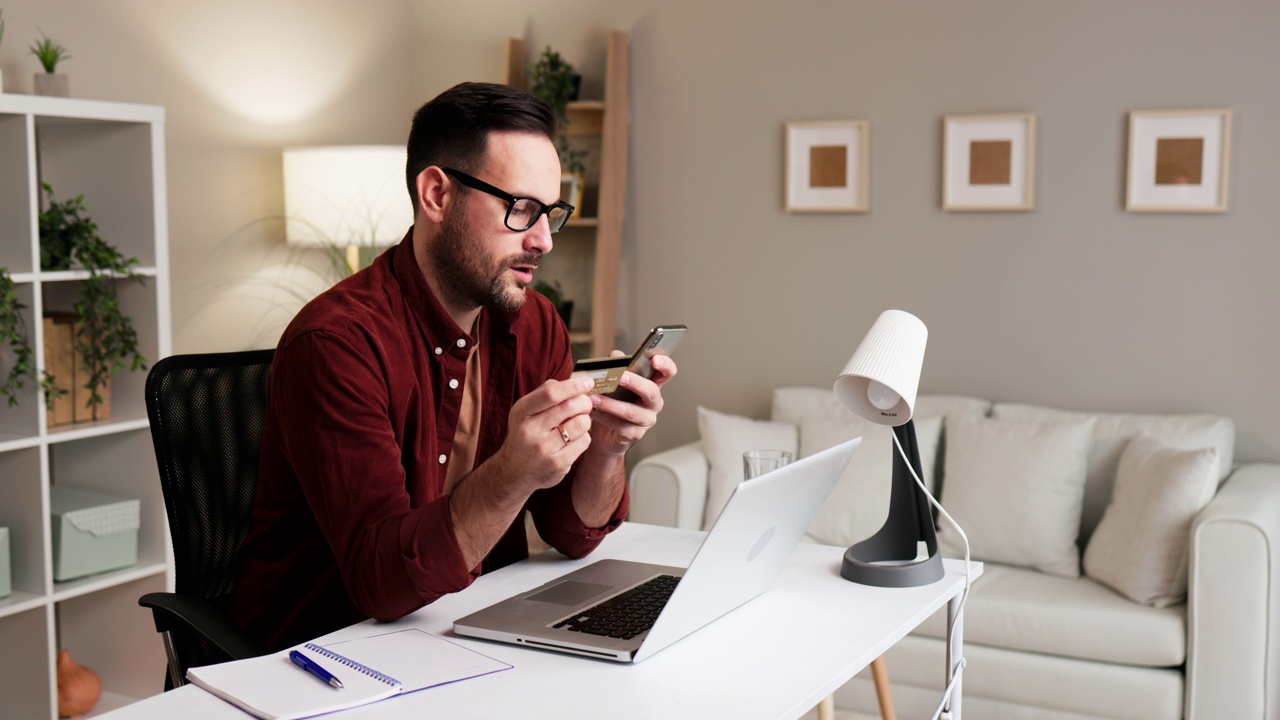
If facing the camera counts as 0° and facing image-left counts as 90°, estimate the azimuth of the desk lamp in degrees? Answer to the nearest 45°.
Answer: approximately 45°

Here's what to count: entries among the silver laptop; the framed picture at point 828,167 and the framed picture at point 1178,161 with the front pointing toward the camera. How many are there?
2

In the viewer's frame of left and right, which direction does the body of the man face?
facing the viewer and to the right of the viewer

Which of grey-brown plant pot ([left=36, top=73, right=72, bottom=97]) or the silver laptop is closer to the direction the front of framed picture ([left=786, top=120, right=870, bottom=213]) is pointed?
the silver laptop

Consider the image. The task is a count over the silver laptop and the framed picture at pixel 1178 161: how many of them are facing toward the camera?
1

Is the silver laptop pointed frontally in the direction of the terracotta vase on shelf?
yes

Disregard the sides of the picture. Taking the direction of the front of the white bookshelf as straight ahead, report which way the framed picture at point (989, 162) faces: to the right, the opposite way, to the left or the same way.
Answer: to the right

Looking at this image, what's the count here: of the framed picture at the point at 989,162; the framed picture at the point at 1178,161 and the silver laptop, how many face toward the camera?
2

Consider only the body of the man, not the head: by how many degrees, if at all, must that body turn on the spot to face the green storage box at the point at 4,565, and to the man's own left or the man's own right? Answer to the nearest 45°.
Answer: approximately 180°

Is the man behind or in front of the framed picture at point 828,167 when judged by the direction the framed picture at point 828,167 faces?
in front

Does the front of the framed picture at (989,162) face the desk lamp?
yes

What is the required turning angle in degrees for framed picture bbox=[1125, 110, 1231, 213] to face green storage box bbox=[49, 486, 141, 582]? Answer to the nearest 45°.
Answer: approximately 45° to its right
